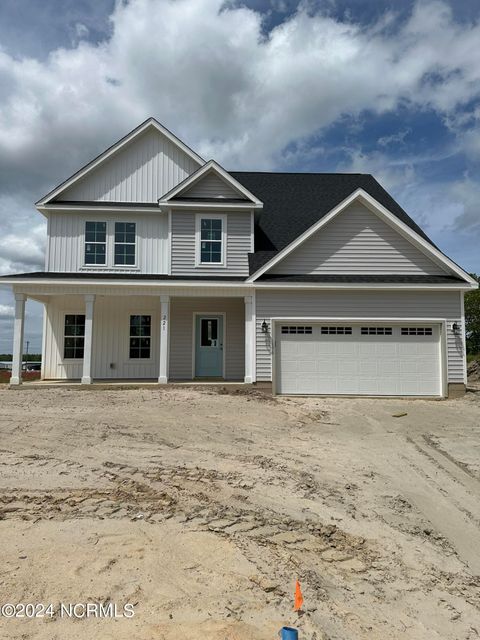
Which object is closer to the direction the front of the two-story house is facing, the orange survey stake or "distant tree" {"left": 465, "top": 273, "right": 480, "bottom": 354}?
the orange survey stake

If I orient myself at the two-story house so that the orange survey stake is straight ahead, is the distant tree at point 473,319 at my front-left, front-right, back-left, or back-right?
back-left

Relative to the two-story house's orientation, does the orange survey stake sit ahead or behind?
ahead

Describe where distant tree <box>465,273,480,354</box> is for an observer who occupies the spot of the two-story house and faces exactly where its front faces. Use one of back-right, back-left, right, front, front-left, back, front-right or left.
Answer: back-left

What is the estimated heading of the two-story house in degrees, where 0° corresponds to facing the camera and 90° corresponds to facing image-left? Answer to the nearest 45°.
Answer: approximately 0°
